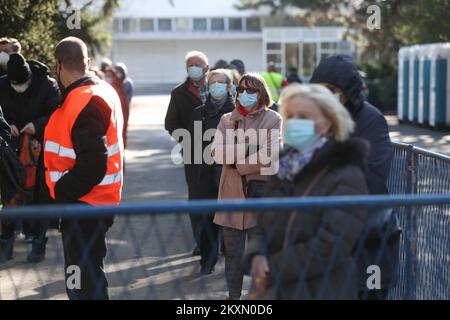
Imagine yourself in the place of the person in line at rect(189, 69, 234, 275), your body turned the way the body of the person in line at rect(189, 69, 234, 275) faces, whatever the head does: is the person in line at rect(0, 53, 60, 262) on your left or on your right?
on your right

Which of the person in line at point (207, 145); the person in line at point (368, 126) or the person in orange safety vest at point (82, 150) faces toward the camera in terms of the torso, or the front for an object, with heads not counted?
the person in line at point (207, 145)

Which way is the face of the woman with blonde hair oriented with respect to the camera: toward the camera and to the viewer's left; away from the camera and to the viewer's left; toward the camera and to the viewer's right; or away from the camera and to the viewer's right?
toward the camera and to the viewer's left

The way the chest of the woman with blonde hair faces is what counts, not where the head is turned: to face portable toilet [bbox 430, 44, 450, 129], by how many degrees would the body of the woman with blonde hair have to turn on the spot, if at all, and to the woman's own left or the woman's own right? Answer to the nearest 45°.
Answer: approximately 135° to the woman's own right

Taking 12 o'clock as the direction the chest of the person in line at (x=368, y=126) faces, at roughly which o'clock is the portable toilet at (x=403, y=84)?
The portable toilet is roughly at 3 o'clock from the person in line.

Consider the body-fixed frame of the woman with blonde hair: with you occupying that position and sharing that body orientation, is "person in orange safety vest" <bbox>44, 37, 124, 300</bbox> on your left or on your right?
on your right

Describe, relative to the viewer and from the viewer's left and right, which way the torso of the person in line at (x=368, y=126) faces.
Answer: facing to the left of the viewer

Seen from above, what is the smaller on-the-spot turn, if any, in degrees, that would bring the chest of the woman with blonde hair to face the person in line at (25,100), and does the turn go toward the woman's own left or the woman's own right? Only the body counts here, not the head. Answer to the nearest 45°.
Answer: approximately 90° to the woman's own right

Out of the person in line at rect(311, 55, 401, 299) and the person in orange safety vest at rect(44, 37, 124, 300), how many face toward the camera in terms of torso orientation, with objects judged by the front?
0

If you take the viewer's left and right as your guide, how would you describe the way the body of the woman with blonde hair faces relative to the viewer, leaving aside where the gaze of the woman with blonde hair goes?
facing the viewer and to the left of the viewer
